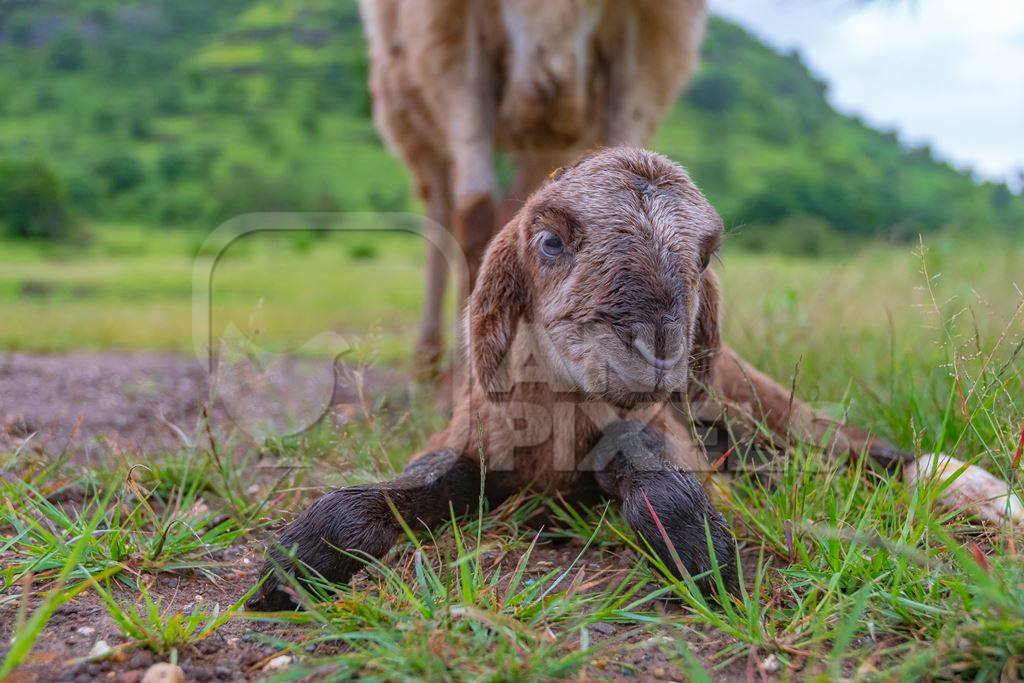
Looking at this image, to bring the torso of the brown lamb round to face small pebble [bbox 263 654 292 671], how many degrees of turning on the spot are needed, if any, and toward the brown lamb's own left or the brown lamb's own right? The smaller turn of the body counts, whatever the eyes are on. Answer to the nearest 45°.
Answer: approximately 45° to the brown lamb's own right

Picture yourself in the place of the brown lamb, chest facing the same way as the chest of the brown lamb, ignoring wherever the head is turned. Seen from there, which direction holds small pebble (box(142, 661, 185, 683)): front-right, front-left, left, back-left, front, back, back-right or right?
front-right

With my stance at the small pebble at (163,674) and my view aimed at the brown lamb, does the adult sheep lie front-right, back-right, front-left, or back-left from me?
front-left

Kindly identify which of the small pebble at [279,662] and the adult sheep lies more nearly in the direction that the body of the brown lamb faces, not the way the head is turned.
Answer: the small pebble

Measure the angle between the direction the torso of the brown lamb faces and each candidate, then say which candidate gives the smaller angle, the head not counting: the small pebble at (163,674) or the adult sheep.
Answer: the small pebble

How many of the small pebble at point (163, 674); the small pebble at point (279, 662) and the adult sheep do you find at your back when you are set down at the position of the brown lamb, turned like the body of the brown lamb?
1

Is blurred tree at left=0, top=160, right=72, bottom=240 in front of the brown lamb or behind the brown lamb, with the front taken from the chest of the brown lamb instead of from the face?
behind

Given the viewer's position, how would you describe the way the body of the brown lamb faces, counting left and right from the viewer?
facing the viewer

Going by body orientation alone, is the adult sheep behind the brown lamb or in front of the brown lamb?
behind
